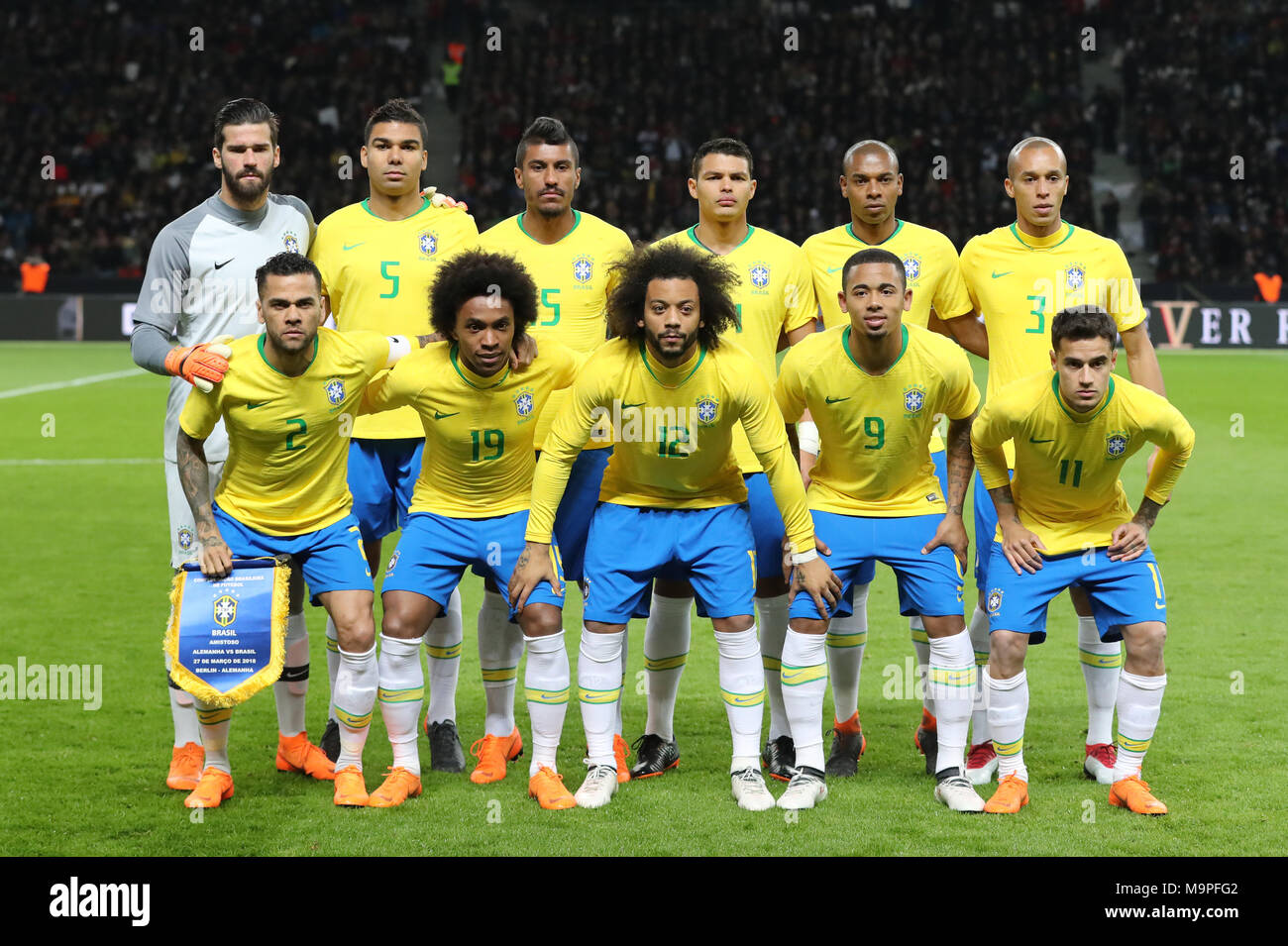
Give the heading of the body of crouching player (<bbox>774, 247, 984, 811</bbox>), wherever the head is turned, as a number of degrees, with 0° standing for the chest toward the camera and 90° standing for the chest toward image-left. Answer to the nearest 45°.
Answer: approximately 0°

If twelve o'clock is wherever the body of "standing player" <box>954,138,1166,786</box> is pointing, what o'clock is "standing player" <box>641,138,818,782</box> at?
"standing player" <box>641,138,818,782</box> is roughly at 2 o'clock from "standing player" <box>954,138,1166,786</box>.

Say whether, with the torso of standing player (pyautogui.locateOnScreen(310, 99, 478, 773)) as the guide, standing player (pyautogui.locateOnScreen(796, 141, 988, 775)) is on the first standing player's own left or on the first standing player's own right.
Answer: on the first standing player's own left

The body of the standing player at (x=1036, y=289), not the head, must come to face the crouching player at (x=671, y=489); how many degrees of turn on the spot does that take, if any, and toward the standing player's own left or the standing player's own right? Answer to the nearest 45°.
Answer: approximately 45° to the standing player's own right

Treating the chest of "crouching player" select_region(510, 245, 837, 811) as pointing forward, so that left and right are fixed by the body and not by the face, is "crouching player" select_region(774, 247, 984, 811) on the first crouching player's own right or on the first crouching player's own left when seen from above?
on the first crouching player's own left

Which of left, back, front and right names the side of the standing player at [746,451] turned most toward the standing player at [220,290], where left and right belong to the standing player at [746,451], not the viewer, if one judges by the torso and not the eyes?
right

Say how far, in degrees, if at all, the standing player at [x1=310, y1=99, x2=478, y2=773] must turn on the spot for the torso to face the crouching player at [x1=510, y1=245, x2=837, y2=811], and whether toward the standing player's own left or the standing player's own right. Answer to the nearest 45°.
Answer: approximately 45° to the standing player's own left

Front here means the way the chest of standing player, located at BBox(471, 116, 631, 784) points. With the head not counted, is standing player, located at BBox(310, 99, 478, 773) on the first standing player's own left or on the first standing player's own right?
on the first standing player's own right
